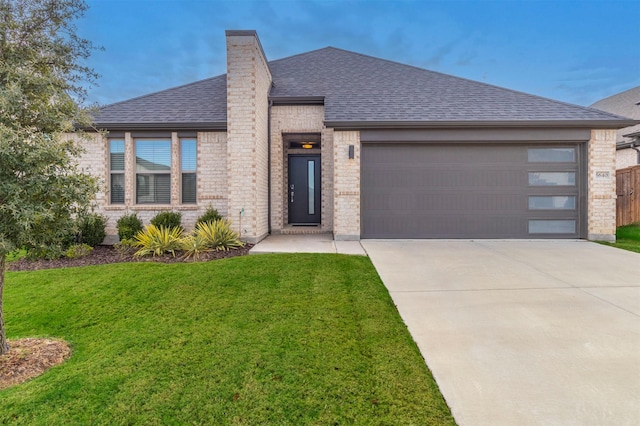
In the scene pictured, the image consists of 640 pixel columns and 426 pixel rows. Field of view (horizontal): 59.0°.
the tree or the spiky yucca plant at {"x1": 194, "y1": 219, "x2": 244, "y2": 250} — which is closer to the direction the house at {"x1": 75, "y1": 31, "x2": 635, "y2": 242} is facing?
the tree

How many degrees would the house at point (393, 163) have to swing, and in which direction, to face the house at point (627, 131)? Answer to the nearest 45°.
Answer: approximately 135° to its left

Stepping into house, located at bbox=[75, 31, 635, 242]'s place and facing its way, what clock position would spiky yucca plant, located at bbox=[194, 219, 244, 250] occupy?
The spiky yucca plant is roughly at 2 o'clock from the house.

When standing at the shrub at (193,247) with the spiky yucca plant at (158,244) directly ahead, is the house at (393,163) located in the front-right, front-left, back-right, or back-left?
back-right

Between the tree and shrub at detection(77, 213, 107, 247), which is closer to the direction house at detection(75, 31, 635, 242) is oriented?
the tree

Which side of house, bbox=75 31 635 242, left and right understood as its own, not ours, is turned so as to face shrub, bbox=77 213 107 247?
right

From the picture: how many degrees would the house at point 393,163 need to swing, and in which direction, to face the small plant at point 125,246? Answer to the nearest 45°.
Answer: approximately 90° to its right

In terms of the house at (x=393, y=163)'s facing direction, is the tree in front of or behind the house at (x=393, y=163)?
in front

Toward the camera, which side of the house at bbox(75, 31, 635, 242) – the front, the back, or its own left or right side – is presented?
front

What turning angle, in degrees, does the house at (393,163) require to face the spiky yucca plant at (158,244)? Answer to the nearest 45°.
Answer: approximately 45° to its right
